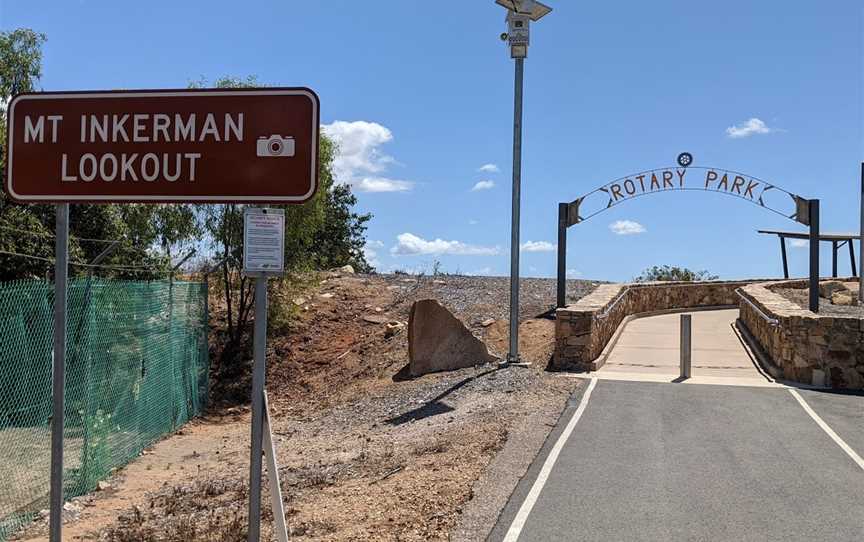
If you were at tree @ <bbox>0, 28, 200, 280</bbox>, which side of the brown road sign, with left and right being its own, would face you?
back

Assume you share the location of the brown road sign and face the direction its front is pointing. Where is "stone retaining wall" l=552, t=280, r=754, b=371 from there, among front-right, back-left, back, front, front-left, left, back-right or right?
back-left

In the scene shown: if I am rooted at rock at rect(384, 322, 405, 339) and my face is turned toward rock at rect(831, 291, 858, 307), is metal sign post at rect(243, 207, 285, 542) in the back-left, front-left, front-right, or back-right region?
back-right

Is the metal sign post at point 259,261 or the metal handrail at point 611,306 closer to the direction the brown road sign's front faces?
the metal sign post

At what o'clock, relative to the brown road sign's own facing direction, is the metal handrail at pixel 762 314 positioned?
The metal handrail is roughly at 8 o'clock from the brown road sign.

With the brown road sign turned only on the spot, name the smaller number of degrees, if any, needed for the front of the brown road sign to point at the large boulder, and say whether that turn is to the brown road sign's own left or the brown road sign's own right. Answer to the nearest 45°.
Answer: approximately 135° to the brown road sign's own left

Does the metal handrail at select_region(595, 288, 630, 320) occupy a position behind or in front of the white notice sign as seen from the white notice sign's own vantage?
behind

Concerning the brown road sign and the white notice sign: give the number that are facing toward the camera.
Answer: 2

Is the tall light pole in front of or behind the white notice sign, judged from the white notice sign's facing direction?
behind

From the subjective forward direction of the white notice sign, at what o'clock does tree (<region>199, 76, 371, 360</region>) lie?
The tree is roughly at 6 o'clock from the white notice sign.

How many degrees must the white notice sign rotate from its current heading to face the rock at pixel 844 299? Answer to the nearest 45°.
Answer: approximately 135° to its left

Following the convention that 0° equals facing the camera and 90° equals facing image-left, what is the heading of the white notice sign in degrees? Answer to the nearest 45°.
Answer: approximately 0°
